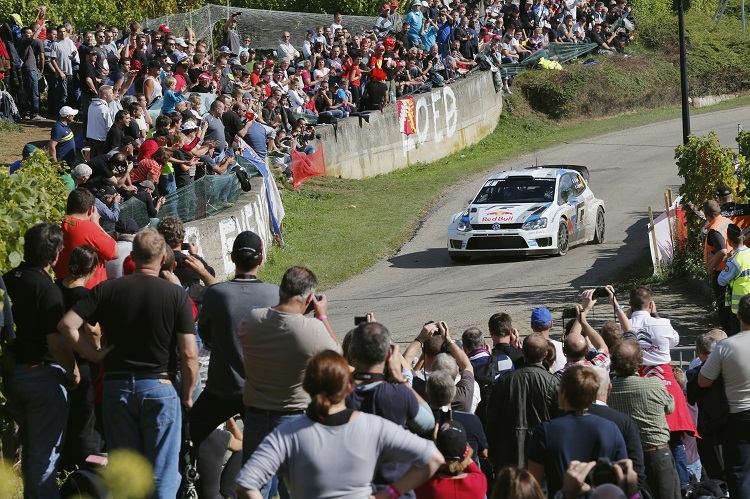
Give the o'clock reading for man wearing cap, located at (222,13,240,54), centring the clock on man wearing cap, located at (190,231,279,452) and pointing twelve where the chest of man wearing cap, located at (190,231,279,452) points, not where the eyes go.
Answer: man wearing cap, located at (222,13,240,54) is roughly at 12 o'clock from man wearing cap, located at (190,231,279,452).

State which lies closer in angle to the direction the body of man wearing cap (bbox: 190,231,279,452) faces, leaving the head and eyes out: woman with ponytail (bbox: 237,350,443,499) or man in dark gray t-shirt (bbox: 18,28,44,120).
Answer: the man in dark gray t-shirt

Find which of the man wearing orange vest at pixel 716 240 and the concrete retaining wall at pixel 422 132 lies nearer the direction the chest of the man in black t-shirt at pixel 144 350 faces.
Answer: the concrete retaining wall

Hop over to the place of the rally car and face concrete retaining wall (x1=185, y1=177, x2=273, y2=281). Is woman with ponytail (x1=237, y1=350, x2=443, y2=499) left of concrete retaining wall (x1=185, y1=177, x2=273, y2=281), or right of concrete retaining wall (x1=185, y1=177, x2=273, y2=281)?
left

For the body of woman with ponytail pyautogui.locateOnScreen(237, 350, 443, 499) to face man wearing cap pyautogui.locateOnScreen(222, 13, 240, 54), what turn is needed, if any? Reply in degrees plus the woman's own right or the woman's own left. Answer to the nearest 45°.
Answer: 0° — they already face them

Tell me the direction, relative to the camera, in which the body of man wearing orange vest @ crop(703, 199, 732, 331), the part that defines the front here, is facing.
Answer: to the viewer's left

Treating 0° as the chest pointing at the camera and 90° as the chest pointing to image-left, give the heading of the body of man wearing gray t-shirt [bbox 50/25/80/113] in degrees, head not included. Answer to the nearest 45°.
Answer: approximately 315°

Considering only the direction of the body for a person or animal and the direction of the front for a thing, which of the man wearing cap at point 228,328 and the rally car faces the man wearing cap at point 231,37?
the man wearing cap at point 228,328

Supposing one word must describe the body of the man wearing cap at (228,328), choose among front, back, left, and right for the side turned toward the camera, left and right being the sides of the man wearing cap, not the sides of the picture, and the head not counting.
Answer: back

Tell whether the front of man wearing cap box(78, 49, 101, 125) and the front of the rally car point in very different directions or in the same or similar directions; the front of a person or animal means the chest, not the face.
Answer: very different directions

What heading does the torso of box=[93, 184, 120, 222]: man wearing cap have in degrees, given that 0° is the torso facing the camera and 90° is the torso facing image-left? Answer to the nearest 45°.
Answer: approximately 270°

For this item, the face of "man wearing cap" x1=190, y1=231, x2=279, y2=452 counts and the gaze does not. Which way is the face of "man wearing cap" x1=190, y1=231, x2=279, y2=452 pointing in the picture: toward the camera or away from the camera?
away from the camera

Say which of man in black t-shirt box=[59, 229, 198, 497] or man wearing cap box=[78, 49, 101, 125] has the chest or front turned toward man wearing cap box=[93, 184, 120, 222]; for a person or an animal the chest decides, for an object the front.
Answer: the man in black t-shirt

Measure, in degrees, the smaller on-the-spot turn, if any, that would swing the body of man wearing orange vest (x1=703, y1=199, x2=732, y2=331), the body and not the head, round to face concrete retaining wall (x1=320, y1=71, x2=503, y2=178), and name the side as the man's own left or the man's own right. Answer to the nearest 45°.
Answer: approximately 45° to the man's own right

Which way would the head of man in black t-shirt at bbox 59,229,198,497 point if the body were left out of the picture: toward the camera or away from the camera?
away from the camera

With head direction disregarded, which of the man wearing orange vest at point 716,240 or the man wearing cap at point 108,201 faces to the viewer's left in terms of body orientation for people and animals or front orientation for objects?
the man wearing orange vest at point 716,240

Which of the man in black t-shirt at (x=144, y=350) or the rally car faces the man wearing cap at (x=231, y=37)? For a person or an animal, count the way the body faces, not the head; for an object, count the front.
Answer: the man in black t-shirt

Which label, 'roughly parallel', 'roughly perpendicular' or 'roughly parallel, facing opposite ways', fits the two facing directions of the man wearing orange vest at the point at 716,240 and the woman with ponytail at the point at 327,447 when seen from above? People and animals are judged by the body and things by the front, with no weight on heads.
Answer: roughly perpendicular
